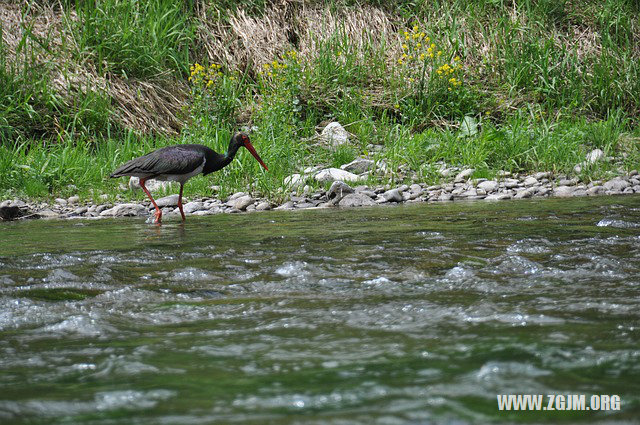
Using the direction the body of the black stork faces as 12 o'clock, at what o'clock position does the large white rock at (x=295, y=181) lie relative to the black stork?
The large white rock is roughly at 11 o'clock from the black stork.

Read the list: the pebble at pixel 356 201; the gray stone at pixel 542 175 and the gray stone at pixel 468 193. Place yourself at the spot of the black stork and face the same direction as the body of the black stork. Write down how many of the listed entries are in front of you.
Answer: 3

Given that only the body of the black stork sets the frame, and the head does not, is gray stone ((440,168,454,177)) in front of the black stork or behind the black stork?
in front

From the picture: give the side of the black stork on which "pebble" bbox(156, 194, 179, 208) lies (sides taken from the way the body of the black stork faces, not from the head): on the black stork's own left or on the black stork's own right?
on the black stork's own left

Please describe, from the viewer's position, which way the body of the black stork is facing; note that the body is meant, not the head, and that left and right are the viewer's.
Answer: facing to the right of the viewer

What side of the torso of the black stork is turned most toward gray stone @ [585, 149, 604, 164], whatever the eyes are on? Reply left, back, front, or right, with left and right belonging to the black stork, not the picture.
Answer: front

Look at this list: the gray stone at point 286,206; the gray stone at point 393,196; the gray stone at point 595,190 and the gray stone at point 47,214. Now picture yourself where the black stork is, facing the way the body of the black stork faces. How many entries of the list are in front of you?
3

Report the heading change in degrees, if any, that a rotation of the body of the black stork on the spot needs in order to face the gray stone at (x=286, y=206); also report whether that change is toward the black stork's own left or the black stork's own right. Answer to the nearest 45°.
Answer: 0° — it already faces it

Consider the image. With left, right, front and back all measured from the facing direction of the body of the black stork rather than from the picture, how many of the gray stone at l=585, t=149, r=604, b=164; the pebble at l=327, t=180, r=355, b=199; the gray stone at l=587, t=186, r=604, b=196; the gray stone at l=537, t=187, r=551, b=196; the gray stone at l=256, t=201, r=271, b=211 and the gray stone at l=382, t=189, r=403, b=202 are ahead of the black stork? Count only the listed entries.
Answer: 6

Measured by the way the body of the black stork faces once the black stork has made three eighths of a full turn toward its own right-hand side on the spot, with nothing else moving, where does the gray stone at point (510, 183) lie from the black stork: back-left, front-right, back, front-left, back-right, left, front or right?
back-left

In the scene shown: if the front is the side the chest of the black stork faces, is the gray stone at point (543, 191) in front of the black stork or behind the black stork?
in front

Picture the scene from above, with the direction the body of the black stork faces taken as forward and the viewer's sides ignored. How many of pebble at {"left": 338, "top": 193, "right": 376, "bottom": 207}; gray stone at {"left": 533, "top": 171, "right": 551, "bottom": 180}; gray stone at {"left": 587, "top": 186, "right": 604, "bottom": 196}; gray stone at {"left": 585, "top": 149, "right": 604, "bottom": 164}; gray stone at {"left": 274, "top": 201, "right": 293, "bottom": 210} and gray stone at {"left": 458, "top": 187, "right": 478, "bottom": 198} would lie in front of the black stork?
6

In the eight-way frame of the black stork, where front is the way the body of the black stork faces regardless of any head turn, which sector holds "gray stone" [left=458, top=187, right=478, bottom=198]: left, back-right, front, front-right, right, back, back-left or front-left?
front

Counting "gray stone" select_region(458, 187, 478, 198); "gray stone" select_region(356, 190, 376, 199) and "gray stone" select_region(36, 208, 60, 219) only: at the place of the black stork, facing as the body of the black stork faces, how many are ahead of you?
2

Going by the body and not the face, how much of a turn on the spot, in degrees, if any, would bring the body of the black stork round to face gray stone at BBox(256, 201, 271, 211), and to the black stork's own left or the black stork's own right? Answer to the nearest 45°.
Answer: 0° — it already faces it

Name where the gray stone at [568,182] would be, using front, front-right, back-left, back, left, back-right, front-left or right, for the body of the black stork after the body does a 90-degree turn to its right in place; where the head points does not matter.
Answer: left
